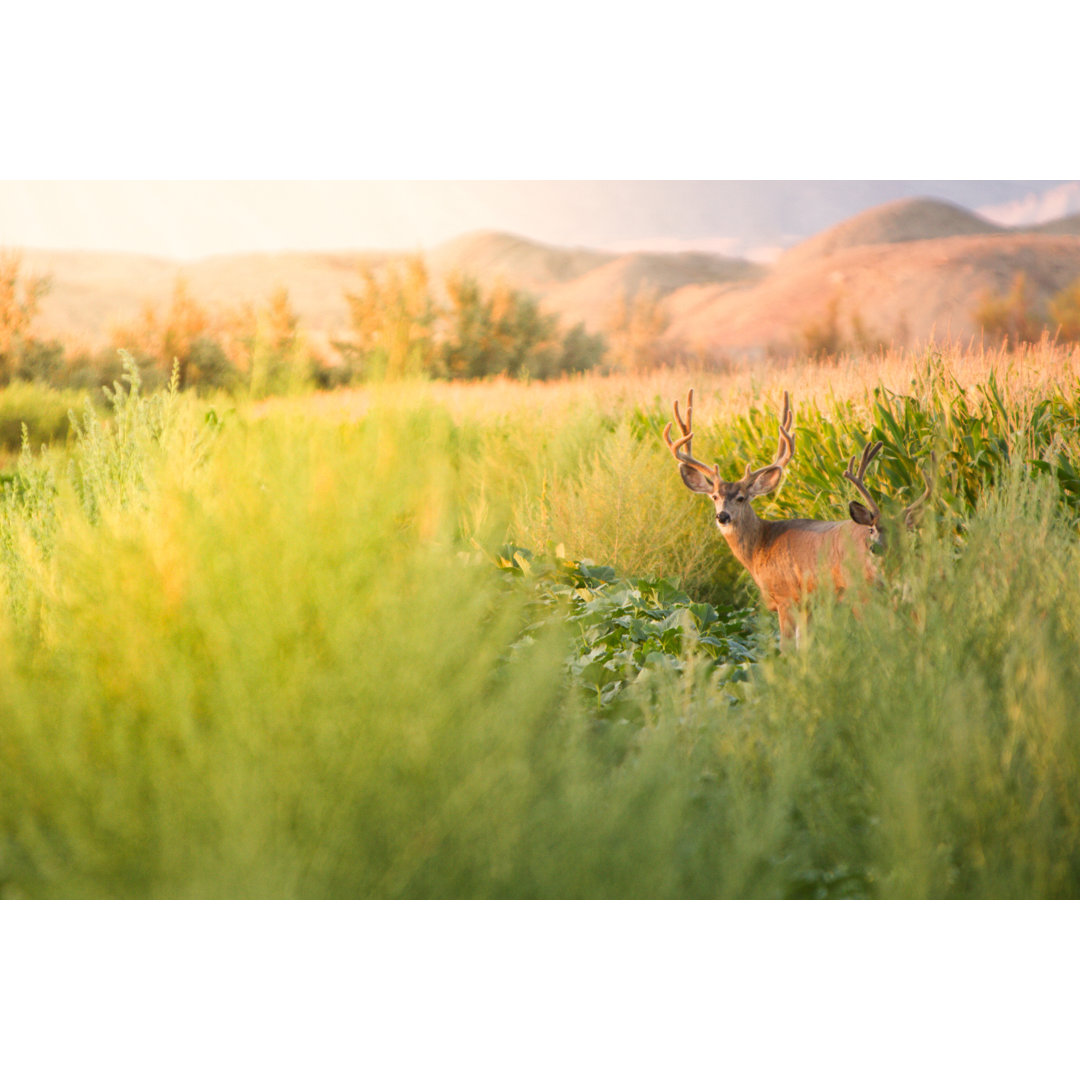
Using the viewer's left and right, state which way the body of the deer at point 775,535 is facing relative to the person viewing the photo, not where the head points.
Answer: facing the viewer and to the left of the viewer
